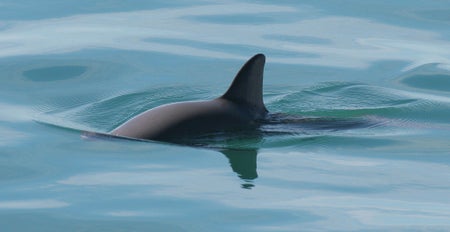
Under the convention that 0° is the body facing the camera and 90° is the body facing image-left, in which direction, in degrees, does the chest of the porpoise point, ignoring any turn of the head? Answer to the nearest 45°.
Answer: approximately 90°
